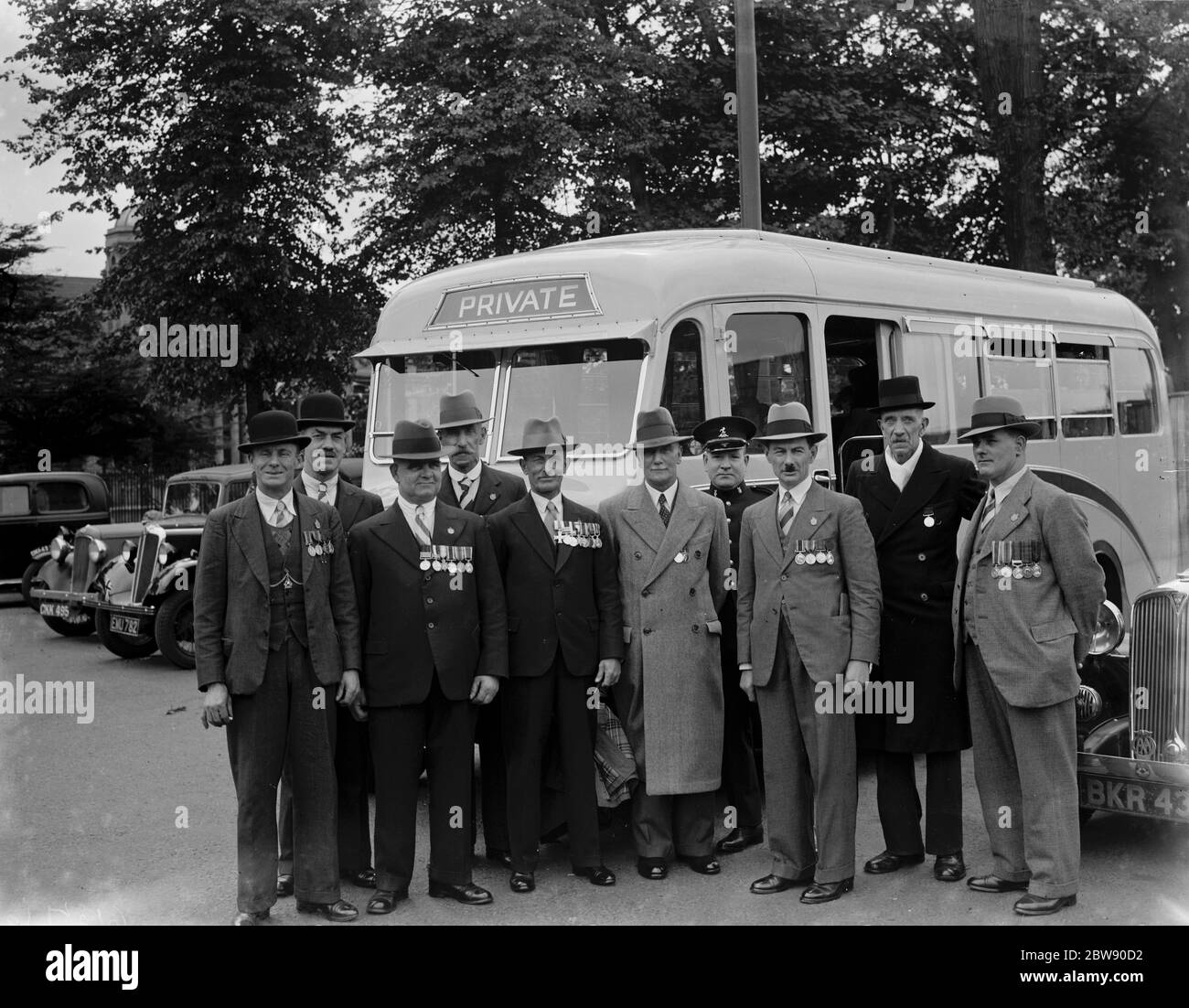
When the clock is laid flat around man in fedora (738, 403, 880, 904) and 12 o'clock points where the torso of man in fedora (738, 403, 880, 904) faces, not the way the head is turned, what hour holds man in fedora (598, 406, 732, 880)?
man in fedora (598, 406, 732, 880) is roughly at 2 o'clock from man in fedora (738, 403, 880, 904).

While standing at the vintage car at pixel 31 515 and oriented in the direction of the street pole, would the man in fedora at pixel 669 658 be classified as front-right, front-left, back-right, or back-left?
front-right

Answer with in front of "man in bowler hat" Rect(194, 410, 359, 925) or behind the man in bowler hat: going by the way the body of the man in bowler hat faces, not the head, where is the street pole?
behind

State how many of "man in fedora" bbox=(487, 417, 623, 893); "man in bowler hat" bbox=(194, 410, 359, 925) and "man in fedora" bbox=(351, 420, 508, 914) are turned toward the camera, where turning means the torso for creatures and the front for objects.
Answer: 3

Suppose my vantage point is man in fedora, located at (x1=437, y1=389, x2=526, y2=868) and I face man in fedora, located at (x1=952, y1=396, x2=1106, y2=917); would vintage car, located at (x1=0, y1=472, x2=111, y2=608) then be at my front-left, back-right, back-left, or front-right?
back-left

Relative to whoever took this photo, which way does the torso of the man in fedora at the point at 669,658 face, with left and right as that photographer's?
facing the viewer

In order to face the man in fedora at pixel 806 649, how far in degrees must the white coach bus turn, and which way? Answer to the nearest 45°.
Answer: approximately 45° to its left

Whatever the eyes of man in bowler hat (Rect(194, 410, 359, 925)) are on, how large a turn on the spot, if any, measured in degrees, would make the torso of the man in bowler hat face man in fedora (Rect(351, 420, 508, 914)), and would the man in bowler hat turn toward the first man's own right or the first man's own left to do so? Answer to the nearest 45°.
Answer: approximately 90° to the first man's own left

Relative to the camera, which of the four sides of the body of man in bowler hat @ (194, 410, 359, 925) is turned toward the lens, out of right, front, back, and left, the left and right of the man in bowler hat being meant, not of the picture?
front

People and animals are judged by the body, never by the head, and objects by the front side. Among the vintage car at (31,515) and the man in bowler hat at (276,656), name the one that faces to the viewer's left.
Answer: the vintage car

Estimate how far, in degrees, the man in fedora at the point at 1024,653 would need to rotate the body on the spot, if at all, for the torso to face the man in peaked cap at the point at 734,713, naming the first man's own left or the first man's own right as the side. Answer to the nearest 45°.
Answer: approximately 90° to the first man's own right

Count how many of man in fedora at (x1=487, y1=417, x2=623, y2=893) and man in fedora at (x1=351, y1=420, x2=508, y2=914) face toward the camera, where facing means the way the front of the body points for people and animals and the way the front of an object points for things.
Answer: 2
